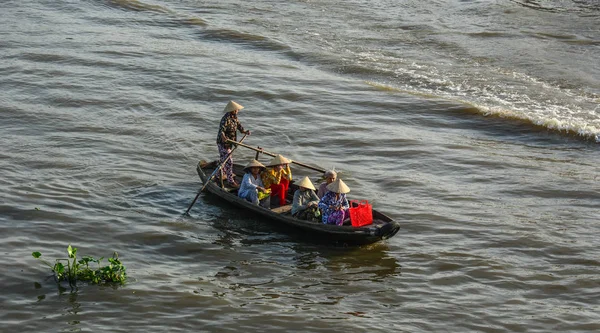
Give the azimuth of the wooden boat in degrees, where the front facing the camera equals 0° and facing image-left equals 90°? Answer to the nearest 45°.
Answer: approximately 315°

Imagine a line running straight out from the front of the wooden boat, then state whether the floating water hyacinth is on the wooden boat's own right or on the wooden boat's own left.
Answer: on the wooden boat's own right

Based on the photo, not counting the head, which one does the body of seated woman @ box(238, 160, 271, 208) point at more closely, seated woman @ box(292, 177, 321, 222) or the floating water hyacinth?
the seated woman

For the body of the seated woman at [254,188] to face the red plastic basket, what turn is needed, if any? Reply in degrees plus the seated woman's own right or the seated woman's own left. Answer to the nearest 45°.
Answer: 0° — they already face it
